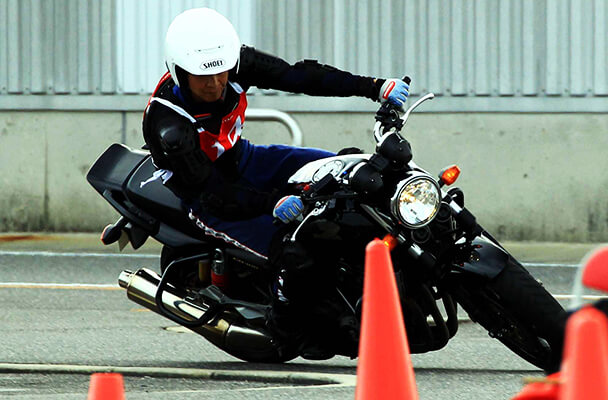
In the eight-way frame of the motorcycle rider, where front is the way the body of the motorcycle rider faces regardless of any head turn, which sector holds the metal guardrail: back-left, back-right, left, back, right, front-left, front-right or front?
back-left

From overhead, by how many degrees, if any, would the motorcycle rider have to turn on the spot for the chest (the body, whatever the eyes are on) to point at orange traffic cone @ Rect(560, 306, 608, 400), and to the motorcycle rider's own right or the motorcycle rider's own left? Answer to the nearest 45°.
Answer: approximately 45° to the motorcycle rider's own right

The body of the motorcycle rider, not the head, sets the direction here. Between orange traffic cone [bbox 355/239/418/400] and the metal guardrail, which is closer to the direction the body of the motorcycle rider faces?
the orange traffic cone

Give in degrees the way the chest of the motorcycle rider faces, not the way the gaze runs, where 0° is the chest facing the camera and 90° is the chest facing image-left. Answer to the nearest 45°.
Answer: approximately 315°

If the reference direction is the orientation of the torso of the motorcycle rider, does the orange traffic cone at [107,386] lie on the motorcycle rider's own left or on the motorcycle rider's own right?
on the motorcycle rider's own right

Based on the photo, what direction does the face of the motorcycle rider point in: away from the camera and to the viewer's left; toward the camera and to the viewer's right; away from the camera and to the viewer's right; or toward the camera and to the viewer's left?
toward the camera and to the viewer's right

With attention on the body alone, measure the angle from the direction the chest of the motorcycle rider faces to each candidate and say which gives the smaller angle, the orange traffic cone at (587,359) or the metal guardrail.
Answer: the orange traffic cone
